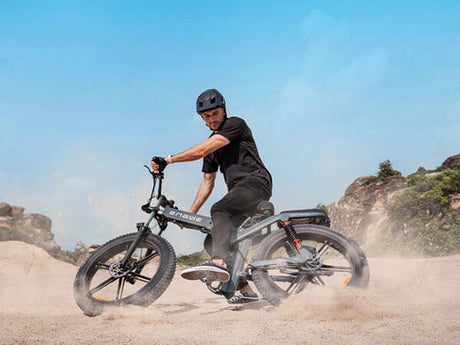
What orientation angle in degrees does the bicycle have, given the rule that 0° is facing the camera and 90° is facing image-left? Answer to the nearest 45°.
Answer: approximately 90°

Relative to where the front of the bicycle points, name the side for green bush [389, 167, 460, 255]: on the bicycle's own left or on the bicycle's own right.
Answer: on the bicycle's own right

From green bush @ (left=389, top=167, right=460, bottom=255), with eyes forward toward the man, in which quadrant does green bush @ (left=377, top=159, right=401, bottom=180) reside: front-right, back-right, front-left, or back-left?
back-right
